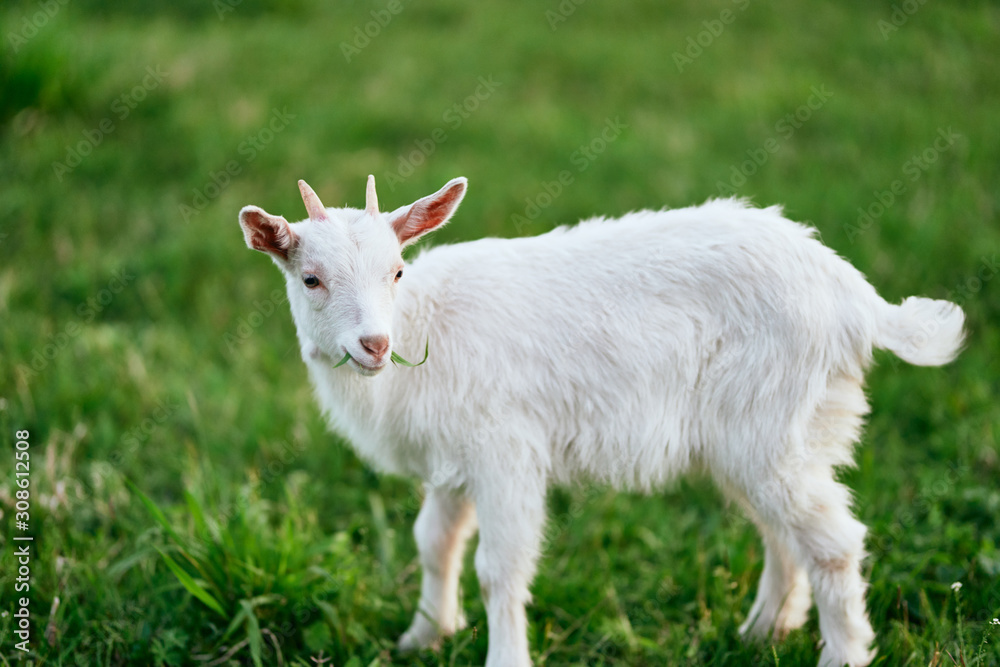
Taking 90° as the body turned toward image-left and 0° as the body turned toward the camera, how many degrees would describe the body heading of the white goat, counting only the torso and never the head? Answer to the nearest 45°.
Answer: approximately 90°
